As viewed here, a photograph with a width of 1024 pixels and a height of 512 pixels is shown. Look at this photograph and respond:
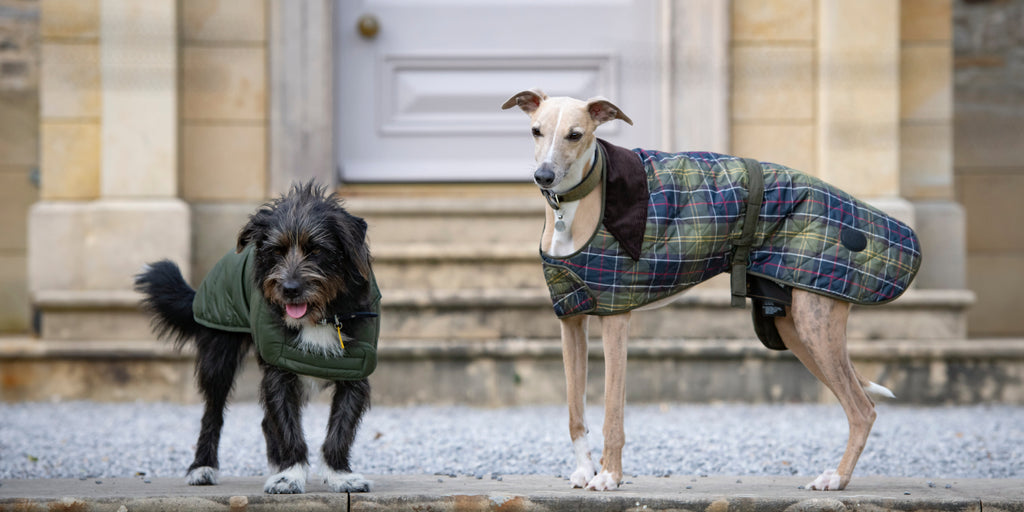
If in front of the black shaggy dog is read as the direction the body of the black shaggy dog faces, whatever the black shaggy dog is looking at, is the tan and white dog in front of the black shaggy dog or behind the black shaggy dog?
in front

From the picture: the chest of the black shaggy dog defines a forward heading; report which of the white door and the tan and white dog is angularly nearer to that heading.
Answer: the tan and white dog

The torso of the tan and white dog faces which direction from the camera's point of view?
to the viewer's left

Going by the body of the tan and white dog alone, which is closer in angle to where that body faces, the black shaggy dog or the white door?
the black shaggy dog

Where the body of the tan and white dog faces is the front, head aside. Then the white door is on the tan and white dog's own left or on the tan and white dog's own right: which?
on the tan and white dog's own right

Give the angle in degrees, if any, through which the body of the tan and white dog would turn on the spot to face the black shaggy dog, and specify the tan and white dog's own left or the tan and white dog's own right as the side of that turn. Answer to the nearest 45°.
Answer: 0° — it already faces it

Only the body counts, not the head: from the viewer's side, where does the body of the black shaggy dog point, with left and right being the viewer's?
facing the viewer and to the right of the viewer

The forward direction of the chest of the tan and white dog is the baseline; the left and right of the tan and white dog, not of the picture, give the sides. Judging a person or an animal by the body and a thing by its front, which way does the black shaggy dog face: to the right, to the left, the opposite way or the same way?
to the left

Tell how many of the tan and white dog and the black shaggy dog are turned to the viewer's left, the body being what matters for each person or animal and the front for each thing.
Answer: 1
